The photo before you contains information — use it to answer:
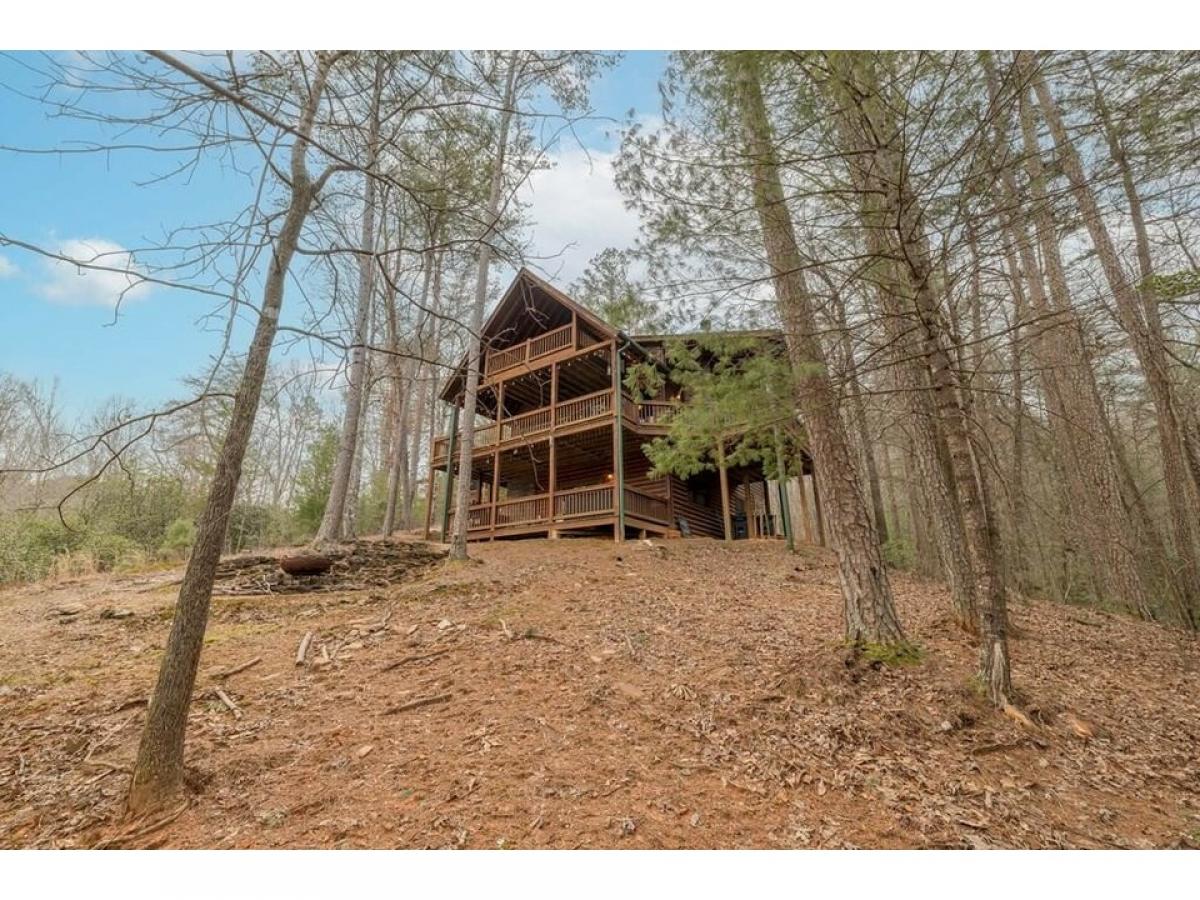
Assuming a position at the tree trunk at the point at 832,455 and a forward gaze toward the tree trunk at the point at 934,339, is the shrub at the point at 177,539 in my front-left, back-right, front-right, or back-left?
back-right

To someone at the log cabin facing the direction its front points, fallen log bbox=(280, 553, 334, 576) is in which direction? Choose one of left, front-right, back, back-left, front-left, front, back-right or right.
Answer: front

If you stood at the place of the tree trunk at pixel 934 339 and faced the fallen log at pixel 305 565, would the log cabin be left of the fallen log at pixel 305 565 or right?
right

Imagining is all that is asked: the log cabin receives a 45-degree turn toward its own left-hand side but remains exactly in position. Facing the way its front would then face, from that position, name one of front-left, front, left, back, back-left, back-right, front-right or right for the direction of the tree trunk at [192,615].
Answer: front

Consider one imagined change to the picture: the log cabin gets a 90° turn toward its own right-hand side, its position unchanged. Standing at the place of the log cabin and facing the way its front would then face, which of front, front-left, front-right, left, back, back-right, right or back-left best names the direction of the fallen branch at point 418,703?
back-left

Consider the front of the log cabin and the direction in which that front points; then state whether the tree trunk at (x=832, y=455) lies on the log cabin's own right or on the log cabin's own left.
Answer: on the log cabin's own left

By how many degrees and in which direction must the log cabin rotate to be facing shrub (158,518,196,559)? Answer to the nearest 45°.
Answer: approximately 45° to its right
